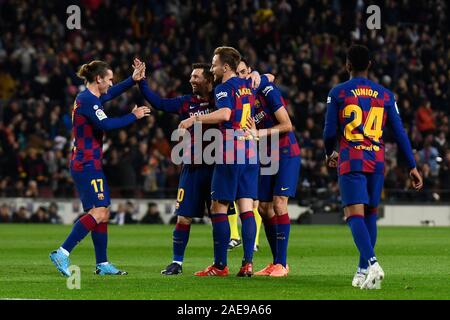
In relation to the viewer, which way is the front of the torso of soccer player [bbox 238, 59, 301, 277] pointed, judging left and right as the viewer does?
facing the viewer and to the left of the viewer

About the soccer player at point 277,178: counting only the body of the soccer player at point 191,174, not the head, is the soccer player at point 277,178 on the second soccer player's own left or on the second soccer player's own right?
on the second soccer player's own left

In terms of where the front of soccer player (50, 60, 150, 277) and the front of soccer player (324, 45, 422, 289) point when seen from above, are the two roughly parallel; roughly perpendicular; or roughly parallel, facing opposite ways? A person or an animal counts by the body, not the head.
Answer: roughly perpendicular

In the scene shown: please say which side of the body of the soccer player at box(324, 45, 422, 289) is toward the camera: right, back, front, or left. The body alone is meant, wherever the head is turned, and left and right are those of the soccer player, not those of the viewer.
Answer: back

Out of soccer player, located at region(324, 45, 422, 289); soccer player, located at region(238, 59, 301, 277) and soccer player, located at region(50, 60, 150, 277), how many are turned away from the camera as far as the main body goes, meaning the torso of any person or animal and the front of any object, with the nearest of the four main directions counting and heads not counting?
1

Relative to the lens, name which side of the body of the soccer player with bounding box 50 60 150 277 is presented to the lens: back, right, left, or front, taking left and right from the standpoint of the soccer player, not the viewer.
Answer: right

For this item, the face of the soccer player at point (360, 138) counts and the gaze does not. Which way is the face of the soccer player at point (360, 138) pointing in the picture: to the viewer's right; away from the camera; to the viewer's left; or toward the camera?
away from the camera

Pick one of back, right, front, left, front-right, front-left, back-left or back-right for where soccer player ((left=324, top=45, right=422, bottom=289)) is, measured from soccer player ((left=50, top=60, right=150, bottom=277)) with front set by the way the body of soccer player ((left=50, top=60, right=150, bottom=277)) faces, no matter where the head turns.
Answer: front-right

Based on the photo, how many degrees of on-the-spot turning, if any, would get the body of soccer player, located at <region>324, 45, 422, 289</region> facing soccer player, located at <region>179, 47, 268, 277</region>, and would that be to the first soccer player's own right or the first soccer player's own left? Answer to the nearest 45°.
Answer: approximately 45° to the first soccer player's own left

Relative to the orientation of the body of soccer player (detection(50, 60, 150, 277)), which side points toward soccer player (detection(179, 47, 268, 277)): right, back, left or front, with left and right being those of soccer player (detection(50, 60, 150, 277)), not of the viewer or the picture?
front

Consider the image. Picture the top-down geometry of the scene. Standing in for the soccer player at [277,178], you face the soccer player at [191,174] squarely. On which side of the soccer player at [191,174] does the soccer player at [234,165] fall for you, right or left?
left

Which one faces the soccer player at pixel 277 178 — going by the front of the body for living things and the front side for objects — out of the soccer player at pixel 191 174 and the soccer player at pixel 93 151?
the soccer player at pixel 93 151

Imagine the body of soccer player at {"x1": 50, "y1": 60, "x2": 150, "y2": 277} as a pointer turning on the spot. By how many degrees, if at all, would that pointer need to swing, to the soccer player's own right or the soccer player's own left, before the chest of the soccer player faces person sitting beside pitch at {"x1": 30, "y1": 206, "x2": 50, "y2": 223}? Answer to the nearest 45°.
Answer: approximately 90° to the soccer player's own left

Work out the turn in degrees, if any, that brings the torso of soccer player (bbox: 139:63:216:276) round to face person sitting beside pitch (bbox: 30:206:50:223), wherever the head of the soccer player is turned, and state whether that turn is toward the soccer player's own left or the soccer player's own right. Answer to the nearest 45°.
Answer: approximately 135° to the soccer player's own right
